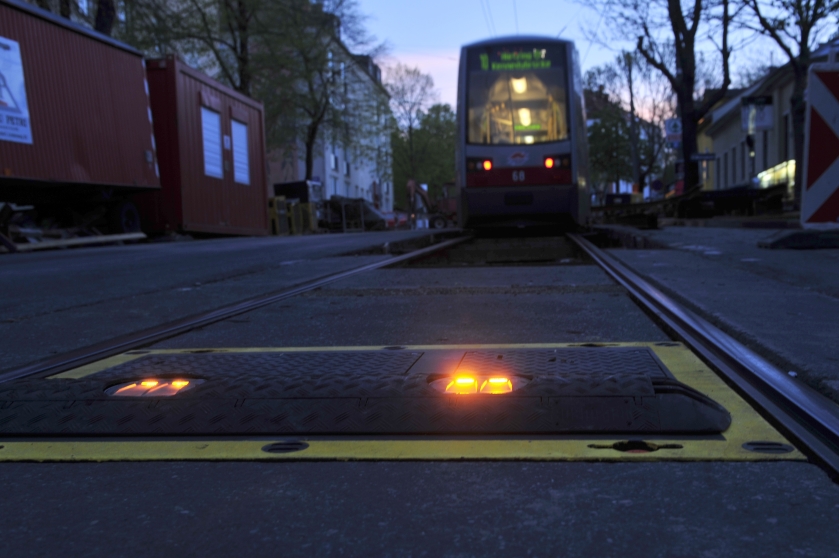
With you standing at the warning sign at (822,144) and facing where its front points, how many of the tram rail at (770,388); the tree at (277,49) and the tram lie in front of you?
1

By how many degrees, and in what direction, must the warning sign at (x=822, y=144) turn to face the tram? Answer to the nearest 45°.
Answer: approximately 135° to its right

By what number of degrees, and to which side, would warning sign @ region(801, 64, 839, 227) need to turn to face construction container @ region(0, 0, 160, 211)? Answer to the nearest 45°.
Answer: approximately 90° to its right

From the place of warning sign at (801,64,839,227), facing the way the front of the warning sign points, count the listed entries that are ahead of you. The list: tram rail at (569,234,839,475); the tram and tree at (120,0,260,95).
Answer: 1

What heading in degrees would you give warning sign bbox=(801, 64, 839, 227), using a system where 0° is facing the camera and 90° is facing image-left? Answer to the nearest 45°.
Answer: approximately 0°

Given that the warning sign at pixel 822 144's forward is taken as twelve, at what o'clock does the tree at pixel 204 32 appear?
The tree is roughly at 4 o'clock from the warning sign.

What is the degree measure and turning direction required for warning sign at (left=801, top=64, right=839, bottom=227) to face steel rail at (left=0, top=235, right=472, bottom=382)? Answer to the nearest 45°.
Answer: approximately 45° to its right
